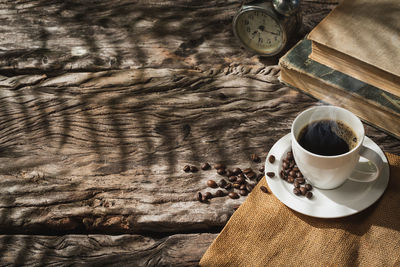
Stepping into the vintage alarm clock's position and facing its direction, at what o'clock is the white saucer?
The white saucer is roughly at 10 o'clock from the vintage alarm clock.

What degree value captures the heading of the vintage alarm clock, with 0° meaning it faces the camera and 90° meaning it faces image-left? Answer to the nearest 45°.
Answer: approximately 45°

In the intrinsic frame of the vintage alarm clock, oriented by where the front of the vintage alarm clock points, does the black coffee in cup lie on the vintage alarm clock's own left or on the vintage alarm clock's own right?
on the vintage alarm clock's own left

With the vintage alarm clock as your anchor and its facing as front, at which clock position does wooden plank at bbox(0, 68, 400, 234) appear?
The wooden plank is roughly at 12 o'clock from the vintage alarm clock.

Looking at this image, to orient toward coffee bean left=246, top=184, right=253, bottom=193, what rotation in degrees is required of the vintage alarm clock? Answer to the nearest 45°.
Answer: approximately 45° to its left
